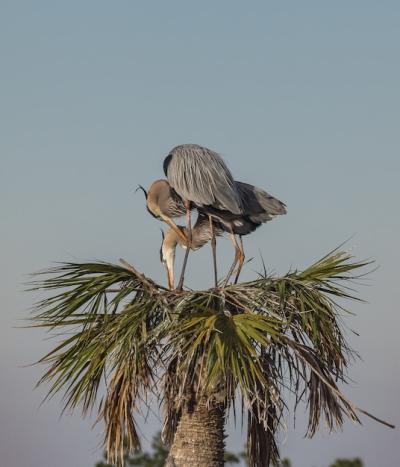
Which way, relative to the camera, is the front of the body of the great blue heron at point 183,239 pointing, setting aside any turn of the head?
to the viewer's left

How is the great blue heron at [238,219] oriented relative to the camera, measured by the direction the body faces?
to the viewer's left

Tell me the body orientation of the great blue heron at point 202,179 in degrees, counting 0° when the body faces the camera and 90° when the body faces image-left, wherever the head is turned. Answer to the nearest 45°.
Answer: approximately 90°
